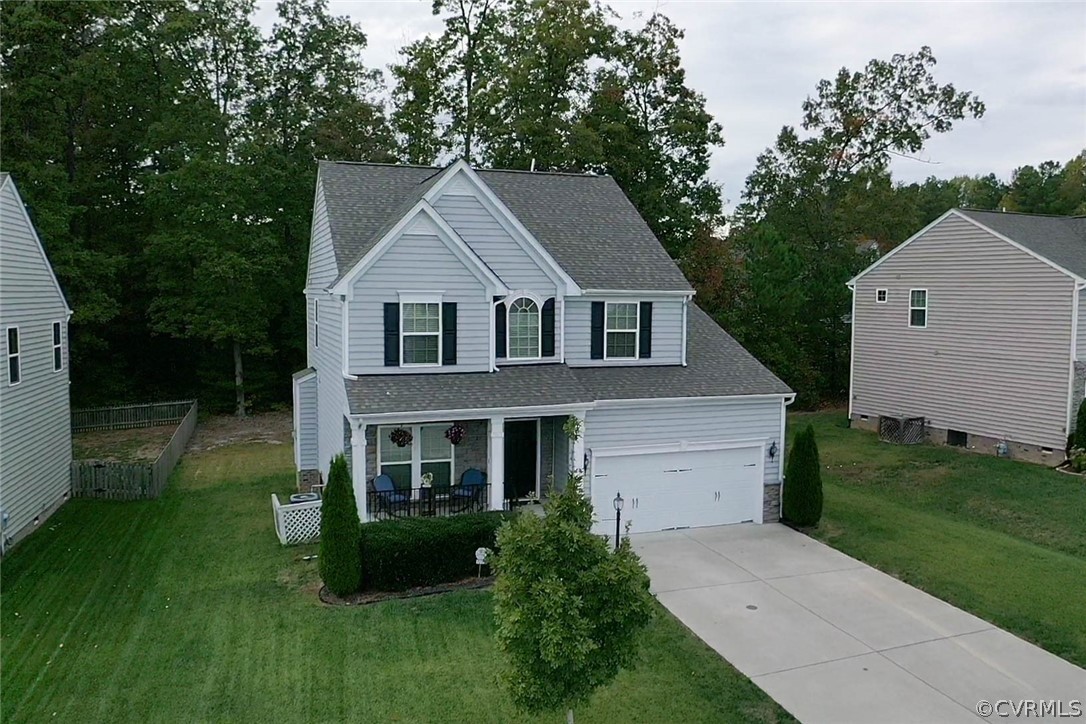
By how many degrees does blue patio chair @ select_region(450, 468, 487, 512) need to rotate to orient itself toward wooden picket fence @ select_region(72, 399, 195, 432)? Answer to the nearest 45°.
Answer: approximately 90° to its right

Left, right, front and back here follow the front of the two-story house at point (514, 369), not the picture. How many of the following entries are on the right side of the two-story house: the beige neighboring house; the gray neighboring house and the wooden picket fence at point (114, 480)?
2

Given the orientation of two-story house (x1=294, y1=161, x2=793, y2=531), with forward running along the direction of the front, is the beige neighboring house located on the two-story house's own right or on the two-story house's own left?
on the two-story house's own left

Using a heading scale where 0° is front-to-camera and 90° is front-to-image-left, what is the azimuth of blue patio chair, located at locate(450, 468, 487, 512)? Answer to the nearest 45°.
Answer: approximately 45°

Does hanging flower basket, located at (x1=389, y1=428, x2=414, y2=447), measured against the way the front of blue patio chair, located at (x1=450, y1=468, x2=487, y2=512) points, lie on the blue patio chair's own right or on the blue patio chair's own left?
on the blue patio chair's own right

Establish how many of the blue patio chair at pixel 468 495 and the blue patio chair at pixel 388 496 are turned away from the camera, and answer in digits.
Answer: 0

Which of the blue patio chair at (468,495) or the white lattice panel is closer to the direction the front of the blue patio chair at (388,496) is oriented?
the blue patio chair

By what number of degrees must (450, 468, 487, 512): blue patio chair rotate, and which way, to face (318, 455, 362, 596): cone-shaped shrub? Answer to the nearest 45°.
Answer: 0° — it already faces it

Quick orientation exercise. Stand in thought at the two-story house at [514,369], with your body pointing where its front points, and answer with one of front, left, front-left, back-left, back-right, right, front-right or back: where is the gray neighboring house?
right

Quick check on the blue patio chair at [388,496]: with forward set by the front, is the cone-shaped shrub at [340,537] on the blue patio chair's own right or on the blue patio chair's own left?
on the blue patio chair's own right

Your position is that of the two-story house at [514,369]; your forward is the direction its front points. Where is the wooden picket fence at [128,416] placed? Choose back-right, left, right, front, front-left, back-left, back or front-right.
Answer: back-right

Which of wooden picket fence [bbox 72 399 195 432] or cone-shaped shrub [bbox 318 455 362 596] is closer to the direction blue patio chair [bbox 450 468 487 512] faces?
the cone-shaped shrub

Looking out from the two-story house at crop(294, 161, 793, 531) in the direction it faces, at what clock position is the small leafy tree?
The small leafy tree is roughly at 12 o'clock from the two-story house.
